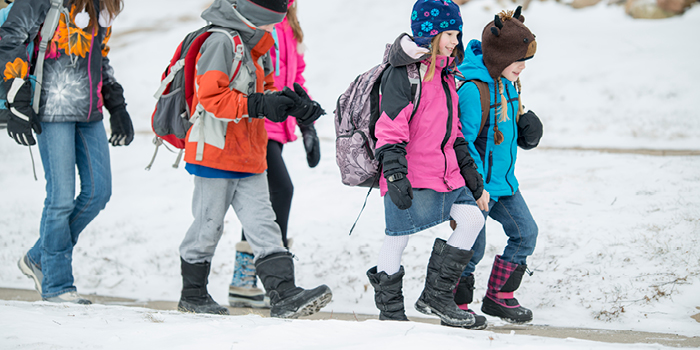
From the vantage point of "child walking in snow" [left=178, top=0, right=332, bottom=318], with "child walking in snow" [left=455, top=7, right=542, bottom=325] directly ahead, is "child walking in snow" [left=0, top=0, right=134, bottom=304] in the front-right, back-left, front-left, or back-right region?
back-left

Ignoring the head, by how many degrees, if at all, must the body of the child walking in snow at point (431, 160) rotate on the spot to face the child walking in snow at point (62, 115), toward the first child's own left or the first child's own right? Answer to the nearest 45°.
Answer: approximately 135° to the first child's own right

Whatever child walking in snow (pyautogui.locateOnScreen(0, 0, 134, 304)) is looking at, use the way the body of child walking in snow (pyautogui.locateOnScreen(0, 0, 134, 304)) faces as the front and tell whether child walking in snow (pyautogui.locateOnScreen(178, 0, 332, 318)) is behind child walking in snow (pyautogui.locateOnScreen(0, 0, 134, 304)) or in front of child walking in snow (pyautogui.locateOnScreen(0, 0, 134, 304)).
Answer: in front

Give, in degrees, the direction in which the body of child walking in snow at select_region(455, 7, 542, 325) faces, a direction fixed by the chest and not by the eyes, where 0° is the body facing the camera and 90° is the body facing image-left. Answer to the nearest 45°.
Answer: approximately 315°

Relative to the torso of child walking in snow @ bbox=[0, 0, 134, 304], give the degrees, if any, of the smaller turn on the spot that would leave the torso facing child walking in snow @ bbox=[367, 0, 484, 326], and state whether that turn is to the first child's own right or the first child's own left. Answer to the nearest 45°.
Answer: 0° — they already face them

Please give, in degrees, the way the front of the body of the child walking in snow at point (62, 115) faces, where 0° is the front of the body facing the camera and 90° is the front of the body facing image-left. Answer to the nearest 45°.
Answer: approximately 315°

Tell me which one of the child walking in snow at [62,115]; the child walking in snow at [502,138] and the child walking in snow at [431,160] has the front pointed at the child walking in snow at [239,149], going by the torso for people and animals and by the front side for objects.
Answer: the child walking in snow at [62,115]

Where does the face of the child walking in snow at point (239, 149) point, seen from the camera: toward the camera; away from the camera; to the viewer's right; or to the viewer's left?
to the viewer's right

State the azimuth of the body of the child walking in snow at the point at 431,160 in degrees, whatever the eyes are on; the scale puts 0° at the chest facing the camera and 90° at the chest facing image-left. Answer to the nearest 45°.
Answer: approximately 315°
